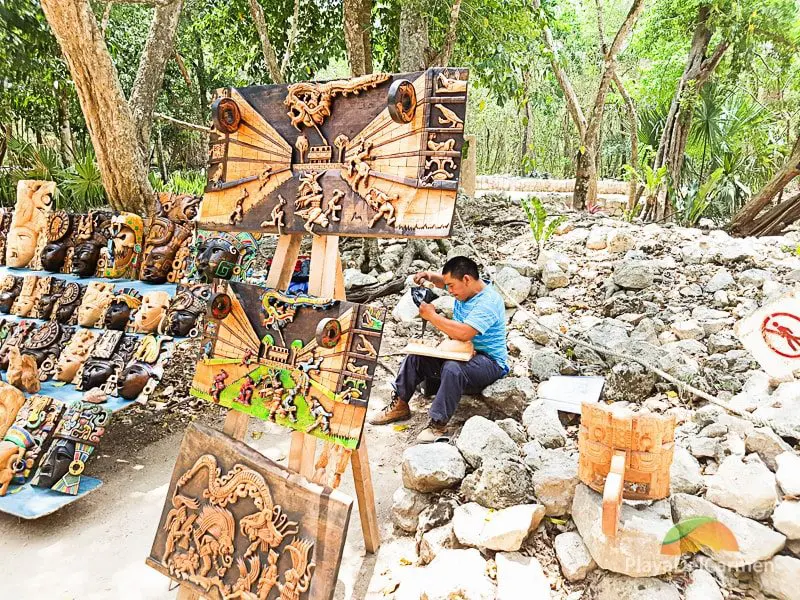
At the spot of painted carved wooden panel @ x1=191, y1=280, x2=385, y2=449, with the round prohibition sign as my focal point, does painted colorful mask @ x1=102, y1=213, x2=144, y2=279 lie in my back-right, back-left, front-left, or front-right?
back-left

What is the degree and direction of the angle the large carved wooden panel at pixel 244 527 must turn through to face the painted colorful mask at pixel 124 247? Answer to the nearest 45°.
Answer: approximately 180°

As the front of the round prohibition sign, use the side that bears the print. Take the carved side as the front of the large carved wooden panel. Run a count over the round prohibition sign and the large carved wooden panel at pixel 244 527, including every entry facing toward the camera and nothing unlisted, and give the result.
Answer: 2

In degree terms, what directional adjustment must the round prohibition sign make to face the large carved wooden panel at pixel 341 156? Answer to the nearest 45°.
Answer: approximately 90° to its right

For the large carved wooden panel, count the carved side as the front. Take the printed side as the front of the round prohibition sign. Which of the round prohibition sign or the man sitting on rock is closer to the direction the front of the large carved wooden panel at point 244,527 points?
the round prohibition sign

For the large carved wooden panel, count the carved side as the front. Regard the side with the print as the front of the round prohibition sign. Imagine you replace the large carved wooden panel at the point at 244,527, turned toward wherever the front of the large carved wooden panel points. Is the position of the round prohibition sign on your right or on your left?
on your left

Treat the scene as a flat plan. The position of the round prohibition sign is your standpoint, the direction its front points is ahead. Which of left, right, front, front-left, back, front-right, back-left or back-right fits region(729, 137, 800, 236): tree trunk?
back

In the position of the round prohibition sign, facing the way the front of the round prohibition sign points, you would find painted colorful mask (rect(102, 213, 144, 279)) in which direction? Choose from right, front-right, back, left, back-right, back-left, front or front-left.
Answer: right

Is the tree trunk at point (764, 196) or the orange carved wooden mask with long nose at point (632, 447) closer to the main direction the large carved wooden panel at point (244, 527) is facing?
the orange carved wooden mask with long nose

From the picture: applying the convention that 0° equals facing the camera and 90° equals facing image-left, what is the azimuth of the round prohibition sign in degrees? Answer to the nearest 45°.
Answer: approximately 0°
